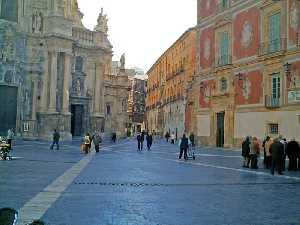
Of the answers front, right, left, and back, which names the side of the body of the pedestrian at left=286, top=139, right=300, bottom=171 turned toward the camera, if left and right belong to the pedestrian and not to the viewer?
back

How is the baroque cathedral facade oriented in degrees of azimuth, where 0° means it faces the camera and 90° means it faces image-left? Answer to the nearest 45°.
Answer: approximately 315°

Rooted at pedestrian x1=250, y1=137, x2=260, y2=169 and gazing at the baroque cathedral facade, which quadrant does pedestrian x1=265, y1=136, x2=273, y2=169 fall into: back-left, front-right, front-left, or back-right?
back-right

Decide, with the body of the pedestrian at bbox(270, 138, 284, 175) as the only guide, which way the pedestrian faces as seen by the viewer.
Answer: away from the camera

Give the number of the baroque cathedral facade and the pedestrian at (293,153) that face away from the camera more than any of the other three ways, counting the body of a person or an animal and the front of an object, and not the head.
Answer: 1

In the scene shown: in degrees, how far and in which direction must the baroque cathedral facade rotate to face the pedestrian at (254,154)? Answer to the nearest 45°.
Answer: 0° — it already faces them

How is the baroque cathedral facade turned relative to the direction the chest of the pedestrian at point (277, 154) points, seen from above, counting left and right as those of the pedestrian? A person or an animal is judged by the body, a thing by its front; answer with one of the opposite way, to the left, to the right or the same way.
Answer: to the right

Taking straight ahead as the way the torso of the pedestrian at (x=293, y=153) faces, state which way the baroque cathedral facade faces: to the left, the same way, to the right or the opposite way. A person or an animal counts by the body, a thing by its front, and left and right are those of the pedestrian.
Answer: to the right

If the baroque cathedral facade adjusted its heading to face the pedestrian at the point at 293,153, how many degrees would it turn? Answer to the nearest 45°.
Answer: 0° — it already faces them

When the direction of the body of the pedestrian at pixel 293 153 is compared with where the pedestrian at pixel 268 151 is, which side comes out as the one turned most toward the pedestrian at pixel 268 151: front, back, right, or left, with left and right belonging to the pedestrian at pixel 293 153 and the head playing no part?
left

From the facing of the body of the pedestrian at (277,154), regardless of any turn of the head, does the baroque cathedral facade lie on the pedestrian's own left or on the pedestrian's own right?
on the pedestrian's own left
